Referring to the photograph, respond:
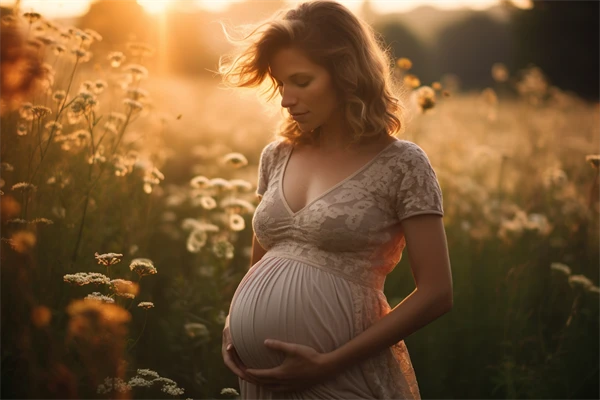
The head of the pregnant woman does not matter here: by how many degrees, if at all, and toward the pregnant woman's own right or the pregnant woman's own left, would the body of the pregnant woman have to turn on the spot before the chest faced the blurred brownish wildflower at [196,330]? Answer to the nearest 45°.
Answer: approximately 90° to the pregnant woman's own right

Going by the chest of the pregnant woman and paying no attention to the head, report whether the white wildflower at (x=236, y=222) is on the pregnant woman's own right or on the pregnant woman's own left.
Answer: on the pregnant woman's own right

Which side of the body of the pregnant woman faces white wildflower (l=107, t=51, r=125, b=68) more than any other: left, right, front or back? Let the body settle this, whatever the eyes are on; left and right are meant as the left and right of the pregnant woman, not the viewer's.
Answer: right

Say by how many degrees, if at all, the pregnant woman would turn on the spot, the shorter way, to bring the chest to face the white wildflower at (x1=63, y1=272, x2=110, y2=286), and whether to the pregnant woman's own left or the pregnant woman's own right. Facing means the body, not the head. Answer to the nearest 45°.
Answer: approximately 45° to the pregnant woman's own right

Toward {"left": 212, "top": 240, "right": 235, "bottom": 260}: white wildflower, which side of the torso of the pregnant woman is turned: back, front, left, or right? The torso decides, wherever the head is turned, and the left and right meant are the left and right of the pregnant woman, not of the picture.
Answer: right

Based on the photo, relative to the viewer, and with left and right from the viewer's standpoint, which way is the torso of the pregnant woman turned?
facing the viewer and to the left of the viewer

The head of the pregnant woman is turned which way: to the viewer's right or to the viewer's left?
to the viewer's left

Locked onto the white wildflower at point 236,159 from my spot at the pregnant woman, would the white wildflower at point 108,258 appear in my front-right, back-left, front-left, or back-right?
front-left
